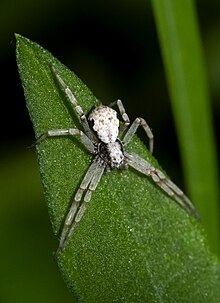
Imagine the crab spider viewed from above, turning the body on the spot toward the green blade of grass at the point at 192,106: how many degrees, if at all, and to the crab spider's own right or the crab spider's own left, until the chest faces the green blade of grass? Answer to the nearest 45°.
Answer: approximately 135° to the crab spider's own left

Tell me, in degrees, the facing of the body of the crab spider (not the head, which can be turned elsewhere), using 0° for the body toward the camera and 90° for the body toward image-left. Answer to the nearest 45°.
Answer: approximately 0°
